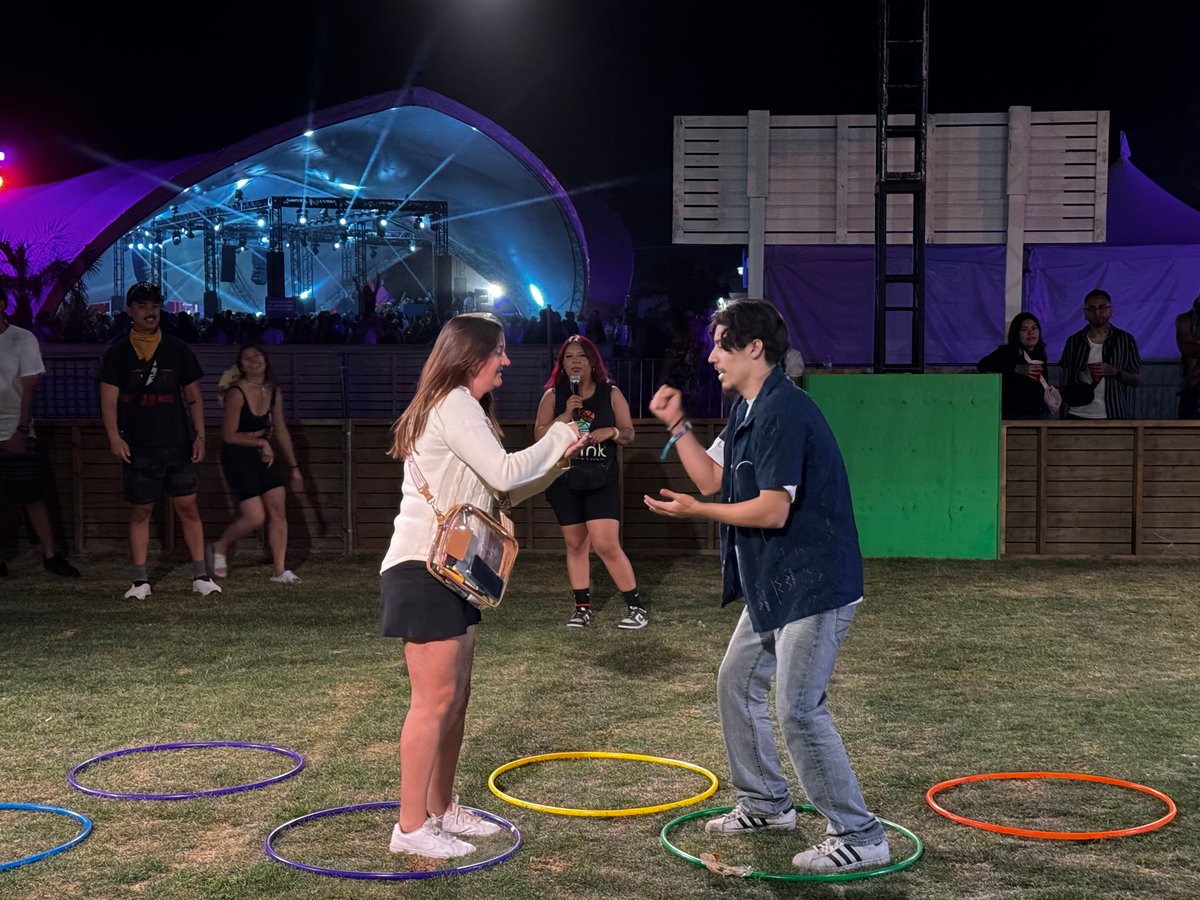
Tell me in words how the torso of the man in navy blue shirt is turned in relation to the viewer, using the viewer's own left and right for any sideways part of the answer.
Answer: facing to the left of the viewer

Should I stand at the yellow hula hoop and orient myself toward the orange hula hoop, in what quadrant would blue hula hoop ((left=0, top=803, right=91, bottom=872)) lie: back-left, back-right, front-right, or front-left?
back-right

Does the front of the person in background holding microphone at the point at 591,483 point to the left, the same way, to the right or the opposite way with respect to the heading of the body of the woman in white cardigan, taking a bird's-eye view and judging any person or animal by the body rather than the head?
to the right

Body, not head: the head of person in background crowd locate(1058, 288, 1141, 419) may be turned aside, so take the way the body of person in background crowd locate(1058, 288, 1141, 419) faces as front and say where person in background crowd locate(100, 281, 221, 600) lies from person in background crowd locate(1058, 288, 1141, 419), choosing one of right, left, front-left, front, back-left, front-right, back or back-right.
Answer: front-right

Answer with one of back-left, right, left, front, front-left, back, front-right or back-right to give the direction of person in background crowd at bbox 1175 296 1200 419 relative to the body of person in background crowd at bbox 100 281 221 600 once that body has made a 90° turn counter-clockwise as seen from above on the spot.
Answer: front

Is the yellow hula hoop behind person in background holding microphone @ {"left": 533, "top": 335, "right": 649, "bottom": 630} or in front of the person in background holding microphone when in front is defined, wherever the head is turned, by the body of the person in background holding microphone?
in front

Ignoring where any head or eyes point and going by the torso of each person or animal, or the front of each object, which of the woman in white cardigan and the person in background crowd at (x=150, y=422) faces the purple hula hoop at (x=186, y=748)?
the person in background crowd

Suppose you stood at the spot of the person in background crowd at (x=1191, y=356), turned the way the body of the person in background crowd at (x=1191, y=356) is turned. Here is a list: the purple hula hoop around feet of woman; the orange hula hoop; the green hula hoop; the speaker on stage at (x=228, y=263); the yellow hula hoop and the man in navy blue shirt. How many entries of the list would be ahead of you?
5

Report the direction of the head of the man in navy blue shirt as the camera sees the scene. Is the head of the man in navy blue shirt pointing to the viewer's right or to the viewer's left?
to the viewer's left

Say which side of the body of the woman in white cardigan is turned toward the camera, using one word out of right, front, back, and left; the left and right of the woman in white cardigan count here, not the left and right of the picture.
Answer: right

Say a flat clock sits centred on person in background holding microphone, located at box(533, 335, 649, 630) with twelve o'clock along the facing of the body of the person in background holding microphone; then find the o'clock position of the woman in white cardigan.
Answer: The woman in white cardigan is roughly at 12 o'clock from the person in background holding microphone.

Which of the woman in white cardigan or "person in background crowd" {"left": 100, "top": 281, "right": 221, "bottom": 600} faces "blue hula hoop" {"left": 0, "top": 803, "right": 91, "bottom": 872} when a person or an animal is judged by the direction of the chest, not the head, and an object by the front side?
the person in background crowd
